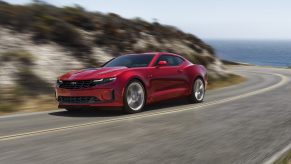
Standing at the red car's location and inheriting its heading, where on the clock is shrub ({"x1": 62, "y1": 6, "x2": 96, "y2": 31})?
The shrub is roughly at 4 o'clock from the red car.
